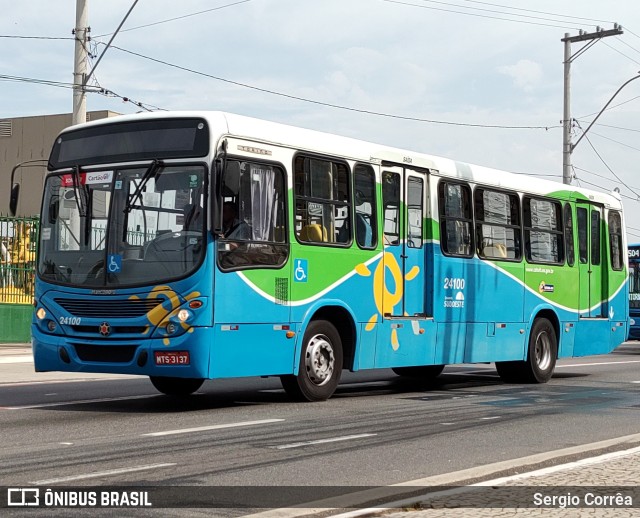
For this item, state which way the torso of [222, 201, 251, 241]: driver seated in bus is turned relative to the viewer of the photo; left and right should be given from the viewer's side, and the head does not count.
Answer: facing the viewer and to the left of the viewer

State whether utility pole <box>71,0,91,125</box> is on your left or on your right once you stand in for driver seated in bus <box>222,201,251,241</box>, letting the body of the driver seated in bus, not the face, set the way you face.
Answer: on your right

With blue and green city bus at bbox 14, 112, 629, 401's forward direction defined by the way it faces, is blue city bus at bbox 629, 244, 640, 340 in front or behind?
behind

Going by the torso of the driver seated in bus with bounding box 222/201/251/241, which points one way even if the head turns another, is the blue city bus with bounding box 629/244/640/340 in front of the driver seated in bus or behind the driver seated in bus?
behind

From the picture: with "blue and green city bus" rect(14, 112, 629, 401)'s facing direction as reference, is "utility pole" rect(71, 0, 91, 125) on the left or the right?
on its right
